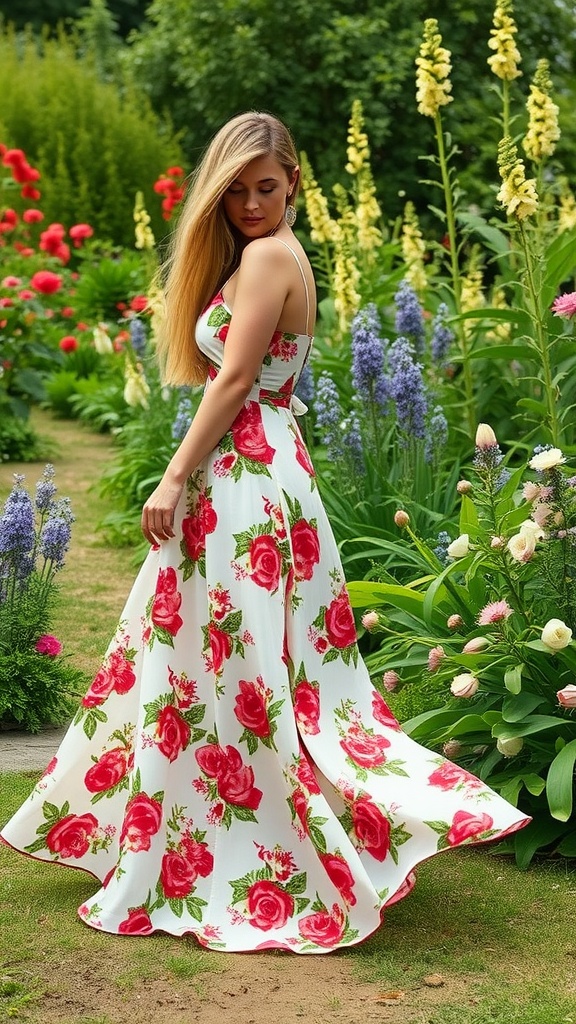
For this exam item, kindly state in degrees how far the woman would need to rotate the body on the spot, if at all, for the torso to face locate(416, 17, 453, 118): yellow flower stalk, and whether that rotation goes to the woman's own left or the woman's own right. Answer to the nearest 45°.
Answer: approximately 90° to the woman's own right

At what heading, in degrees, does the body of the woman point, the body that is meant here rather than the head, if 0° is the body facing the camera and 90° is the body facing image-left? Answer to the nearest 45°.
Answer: approximately 90°

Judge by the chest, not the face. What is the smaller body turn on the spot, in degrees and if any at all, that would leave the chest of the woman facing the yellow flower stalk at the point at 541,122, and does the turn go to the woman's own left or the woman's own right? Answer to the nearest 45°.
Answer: approximately 135° to the woman's own right

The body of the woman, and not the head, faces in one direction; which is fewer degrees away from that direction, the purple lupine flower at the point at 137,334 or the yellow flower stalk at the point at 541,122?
the purple lupine flower

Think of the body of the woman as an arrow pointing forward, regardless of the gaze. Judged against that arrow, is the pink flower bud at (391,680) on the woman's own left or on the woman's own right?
on the woman's own right

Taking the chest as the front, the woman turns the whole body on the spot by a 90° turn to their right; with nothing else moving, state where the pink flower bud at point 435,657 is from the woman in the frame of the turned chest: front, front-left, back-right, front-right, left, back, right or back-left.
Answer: front-right

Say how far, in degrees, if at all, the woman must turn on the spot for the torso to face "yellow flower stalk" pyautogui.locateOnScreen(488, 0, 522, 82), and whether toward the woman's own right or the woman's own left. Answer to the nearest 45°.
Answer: approximately 135° to the woman's own right

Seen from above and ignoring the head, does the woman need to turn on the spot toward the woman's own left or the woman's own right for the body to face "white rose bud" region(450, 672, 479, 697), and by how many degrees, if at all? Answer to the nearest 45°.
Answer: approximately 180°

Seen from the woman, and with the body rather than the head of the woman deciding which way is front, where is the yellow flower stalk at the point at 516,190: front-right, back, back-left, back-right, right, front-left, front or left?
back-right

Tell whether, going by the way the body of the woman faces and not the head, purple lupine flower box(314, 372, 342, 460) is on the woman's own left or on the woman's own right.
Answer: on the woman's own right
